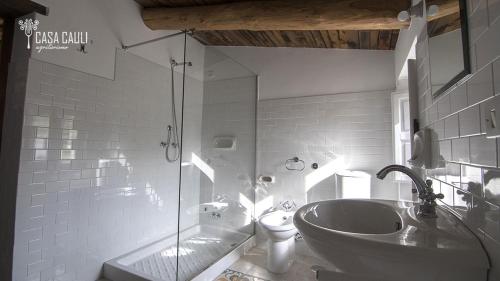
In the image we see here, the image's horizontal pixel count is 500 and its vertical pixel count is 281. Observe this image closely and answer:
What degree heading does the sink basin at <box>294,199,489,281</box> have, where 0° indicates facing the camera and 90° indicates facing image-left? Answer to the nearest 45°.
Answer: approximately 90°

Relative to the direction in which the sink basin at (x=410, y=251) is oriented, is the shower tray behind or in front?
in front

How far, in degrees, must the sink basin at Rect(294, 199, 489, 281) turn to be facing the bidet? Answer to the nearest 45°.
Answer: approximately 45° to its right

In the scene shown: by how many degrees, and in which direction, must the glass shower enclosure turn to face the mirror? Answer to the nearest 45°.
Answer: approximately 45° to its left

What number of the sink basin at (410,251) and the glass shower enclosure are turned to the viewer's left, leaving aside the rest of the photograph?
1

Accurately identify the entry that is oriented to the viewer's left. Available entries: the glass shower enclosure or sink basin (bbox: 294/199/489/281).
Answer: the sink basin

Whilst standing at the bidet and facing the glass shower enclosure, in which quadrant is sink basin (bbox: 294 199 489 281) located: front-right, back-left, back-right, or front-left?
back-left

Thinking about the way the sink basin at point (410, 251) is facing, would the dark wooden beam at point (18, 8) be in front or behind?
in front

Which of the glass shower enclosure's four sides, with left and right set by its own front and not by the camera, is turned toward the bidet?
left

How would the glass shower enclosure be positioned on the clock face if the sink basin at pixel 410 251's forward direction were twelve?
The glass shower enclosure is roughly at 1 o'clock from the sink basin.
